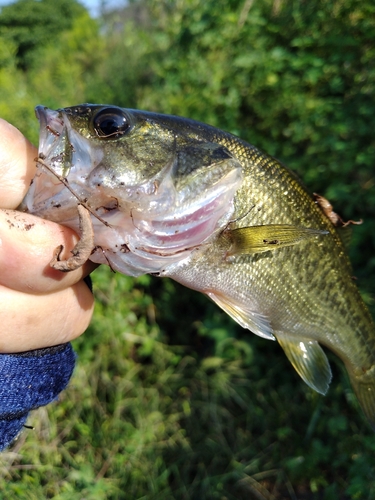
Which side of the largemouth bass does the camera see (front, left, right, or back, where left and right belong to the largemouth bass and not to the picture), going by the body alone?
left
